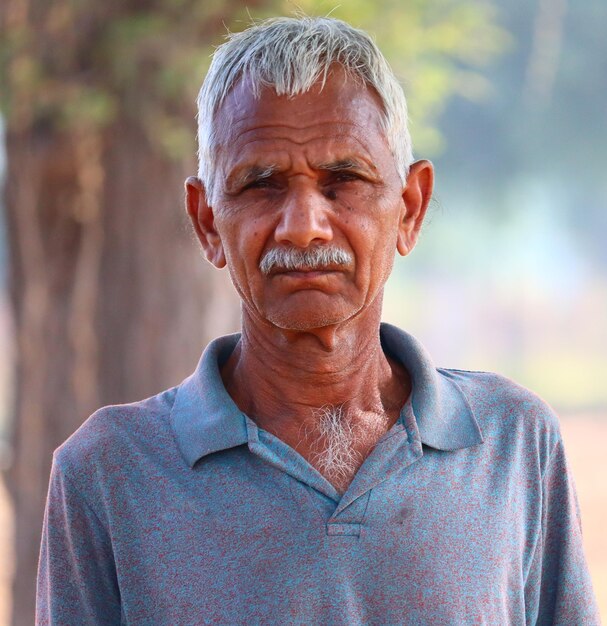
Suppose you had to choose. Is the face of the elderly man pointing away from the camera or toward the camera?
toward the camera

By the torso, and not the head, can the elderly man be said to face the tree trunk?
no

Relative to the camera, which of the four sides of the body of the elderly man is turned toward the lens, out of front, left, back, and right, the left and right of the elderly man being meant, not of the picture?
front
